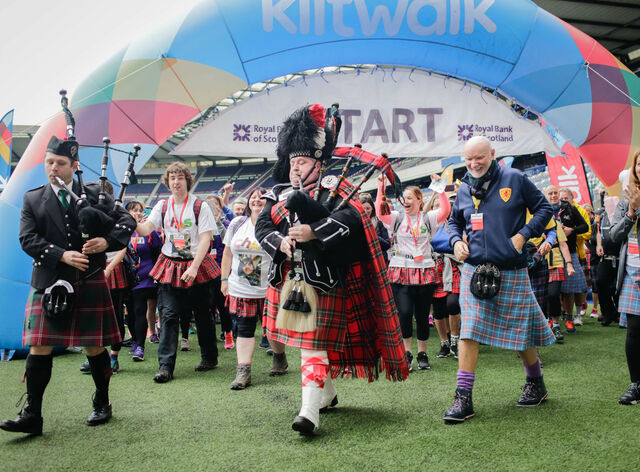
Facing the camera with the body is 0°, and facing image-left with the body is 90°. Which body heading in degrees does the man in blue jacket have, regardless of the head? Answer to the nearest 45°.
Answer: approximately 45°

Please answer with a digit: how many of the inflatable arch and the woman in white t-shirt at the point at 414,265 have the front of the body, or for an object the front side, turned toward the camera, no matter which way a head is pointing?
2

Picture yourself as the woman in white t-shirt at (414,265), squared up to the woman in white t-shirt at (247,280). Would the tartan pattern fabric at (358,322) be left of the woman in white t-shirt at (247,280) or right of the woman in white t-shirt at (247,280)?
left

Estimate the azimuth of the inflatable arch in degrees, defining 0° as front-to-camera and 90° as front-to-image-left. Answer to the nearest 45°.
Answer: approximately 0°

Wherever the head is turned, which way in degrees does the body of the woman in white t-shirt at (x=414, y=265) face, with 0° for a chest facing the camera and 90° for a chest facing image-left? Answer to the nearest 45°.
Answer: approximately 0°

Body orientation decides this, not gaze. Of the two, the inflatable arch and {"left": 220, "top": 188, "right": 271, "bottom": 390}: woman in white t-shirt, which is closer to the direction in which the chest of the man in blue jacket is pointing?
the woman in white t-shirt

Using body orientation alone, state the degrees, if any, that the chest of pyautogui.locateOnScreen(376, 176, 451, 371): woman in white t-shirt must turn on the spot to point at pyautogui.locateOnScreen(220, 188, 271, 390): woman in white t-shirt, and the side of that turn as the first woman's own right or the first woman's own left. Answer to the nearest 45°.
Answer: approximately 45° to the first woman's own right

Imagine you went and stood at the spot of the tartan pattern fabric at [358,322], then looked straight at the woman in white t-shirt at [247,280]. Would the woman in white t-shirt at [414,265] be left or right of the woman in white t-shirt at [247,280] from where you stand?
right
